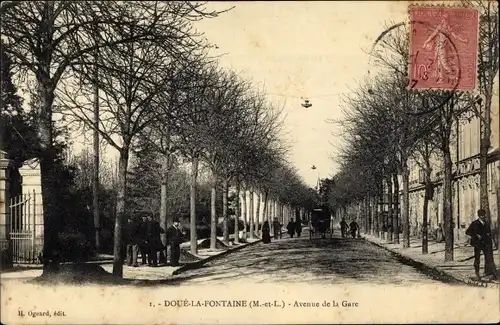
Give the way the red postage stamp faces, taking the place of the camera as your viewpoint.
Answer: facing the viewer
